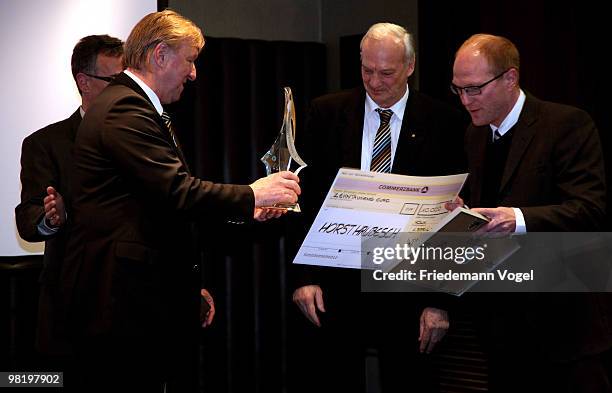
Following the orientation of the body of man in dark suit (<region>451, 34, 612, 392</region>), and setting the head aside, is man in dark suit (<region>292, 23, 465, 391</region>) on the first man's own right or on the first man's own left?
on the first man's own right

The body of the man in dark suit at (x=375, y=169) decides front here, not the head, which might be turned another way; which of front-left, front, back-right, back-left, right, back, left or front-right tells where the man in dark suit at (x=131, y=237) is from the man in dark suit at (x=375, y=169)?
front-right

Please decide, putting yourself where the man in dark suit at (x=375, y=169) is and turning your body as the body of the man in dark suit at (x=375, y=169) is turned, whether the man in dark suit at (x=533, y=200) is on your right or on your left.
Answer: on your left

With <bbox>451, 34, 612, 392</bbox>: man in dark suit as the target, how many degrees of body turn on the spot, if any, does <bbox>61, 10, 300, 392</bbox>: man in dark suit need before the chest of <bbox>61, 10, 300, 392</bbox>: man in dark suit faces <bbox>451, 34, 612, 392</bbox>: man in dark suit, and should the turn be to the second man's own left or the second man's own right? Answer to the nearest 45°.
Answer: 0° — they already face them

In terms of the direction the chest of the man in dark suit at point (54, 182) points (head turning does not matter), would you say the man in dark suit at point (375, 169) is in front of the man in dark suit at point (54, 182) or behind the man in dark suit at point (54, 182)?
in front

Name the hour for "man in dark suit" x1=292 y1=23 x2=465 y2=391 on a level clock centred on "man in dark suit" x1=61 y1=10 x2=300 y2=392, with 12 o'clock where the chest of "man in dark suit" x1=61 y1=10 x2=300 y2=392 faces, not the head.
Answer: "man in dark suit" x1=292 y1=23 x2=465 y2=391 is roughly at 11 o'clock from "man in dark suit" x1=61 y1=10 x2=300 y2=392.

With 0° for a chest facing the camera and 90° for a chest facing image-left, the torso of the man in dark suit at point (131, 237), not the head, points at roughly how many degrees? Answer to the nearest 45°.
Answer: approximately 270°

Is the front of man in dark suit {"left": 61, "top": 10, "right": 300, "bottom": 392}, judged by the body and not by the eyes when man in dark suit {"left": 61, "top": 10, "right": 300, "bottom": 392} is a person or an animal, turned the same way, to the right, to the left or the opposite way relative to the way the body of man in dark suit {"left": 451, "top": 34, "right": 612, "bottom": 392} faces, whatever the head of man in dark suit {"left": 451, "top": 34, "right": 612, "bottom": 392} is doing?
the opposite way

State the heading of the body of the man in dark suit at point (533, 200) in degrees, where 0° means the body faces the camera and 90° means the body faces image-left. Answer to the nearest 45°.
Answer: approximately 45°

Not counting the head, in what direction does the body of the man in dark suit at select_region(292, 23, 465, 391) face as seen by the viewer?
toward the camera

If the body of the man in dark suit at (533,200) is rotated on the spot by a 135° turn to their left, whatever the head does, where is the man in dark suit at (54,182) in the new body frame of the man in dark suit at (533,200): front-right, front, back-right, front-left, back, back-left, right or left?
back

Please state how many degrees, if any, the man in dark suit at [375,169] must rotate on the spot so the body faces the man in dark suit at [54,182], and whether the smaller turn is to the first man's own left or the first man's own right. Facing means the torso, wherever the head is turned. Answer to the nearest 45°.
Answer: approximately 90° to the first man's own right

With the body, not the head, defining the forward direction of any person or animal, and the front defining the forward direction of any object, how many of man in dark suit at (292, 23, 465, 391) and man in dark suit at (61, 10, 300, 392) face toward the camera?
1

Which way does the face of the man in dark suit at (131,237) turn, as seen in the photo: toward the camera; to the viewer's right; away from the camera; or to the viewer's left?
to the viewer's right
